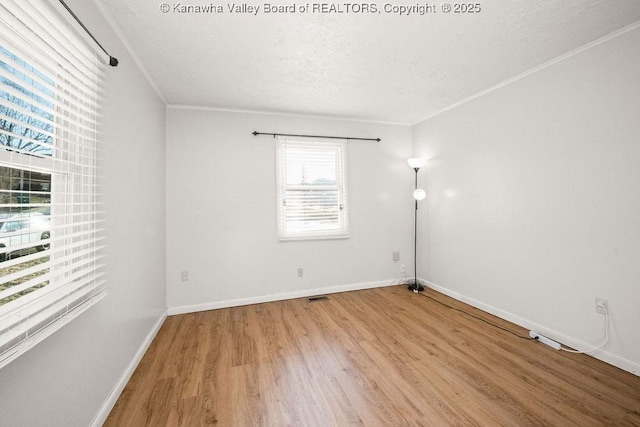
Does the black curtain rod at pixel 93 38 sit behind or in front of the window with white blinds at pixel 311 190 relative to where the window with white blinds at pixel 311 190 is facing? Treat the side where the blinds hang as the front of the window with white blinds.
in front

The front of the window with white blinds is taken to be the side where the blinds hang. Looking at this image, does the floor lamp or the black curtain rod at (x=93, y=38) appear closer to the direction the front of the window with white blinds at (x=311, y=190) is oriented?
the black curtain rod

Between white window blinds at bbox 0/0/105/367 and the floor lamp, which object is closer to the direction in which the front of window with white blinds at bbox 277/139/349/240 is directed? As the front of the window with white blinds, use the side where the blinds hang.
the white window blinds

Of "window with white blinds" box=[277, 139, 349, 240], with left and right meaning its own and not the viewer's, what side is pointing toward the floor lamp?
left

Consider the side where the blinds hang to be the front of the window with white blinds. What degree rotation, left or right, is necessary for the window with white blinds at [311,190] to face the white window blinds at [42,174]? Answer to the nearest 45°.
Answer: approximately 45° to its right

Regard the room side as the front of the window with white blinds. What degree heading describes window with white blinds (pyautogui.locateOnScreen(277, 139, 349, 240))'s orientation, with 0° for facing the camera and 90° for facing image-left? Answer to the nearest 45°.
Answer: approximately 0°

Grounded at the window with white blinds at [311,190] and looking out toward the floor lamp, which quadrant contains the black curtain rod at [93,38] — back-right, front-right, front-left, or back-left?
back-right
